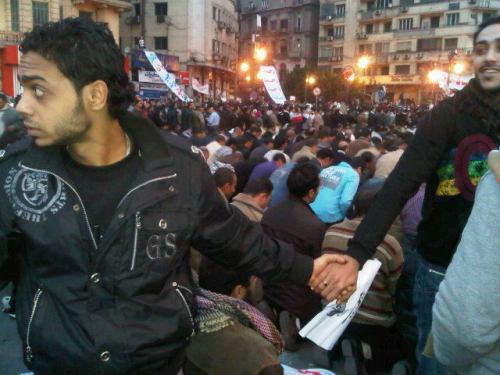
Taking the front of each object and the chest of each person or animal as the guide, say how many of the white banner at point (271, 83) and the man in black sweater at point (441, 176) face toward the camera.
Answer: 2

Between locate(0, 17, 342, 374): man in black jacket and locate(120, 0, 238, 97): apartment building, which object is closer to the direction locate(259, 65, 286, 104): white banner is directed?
the man in black jacket

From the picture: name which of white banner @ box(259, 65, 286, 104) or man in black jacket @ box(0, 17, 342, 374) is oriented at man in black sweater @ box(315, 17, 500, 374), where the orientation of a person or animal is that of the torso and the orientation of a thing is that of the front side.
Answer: the white banner

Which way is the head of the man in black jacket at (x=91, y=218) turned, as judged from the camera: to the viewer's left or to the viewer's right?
to the viewer's left

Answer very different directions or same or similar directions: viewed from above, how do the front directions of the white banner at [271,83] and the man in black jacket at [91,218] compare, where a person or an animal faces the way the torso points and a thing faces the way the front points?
same or similar directions

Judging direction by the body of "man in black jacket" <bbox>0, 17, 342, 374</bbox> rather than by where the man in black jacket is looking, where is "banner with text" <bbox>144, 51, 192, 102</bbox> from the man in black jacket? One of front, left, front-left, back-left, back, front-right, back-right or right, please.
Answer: back

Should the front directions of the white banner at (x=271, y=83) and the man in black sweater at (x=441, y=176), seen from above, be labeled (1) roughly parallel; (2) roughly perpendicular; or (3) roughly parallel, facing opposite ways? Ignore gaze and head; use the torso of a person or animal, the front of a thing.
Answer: roughly parallel

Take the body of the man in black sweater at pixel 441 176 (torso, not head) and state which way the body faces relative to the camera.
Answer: toward the camera

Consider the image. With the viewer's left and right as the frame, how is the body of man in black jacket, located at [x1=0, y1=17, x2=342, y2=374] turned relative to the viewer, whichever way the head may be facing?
facing the viewer

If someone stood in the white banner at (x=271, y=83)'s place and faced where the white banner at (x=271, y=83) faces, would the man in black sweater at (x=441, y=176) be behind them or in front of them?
in front

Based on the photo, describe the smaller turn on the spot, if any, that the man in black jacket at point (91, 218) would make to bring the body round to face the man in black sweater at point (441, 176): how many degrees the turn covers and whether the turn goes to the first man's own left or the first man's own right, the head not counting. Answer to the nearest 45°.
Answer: approximately 90° to the first man's own left

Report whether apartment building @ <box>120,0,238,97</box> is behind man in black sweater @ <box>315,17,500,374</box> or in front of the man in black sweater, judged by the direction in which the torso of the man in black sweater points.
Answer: behind

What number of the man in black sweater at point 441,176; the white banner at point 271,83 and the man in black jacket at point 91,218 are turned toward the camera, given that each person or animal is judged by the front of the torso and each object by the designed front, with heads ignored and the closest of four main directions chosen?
3

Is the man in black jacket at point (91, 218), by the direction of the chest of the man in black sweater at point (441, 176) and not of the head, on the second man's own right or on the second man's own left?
on the second man's own right

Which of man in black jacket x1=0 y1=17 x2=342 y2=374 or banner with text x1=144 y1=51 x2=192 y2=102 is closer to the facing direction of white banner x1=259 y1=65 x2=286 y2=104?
the man in black jacket

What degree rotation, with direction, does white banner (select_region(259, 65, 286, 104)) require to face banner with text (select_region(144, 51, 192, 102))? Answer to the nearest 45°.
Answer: approximately 45° to its right

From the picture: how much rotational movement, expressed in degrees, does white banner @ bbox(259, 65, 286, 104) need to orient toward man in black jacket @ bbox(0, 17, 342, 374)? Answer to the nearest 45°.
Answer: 0° — it already faces them
